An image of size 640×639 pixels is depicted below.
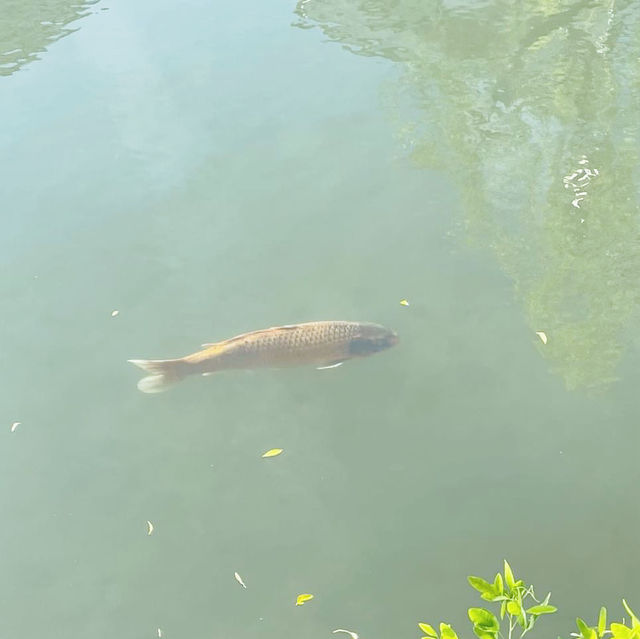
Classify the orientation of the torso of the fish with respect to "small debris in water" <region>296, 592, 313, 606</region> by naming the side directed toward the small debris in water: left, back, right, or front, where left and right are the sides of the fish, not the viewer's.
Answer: right

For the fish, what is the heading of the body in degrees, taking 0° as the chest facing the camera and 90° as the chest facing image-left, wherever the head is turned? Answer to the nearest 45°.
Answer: approximately 270°
